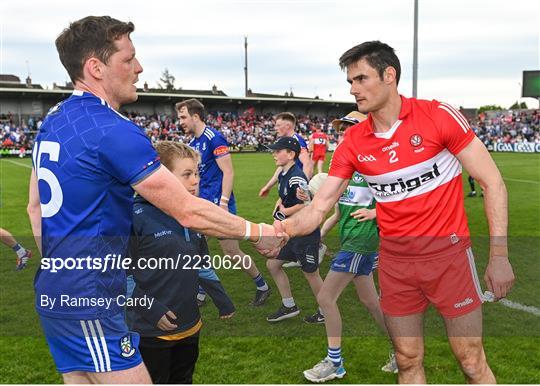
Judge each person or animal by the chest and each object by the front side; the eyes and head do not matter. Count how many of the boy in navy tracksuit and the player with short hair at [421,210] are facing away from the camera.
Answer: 0

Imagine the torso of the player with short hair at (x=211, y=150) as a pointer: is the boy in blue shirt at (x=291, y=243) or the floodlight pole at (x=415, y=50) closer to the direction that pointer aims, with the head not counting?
the boy in blue shirt

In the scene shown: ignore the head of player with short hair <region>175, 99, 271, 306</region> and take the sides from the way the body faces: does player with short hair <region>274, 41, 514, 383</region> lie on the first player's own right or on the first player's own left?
on the first player's own left

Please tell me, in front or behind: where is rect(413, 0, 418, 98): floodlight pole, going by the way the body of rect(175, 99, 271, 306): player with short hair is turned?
behind

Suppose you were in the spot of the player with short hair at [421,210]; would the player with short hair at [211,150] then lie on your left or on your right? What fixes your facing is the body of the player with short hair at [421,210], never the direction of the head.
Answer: on your right

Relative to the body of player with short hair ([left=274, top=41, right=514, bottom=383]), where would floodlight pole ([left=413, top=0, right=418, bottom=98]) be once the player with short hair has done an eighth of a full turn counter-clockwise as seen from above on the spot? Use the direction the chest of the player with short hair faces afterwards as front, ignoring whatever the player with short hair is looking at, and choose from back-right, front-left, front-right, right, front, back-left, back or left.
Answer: back

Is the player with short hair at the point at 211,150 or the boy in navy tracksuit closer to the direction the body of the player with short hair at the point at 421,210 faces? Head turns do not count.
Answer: the boy in navy tracksuit

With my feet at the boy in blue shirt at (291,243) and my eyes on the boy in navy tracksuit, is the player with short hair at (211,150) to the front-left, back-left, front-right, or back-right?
back-right

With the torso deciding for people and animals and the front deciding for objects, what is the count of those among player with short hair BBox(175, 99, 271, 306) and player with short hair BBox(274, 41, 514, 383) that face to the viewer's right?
0

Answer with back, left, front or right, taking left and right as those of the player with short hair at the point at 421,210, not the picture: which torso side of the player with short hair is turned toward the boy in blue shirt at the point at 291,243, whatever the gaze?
right

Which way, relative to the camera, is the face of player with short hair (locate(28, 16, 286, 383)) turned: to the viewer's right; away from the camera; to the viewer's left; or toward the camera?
to the viewer's right

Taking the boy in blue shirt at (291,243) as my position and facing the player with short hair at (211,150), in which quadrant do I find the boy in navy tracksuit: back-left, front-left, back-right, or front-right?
back-left
